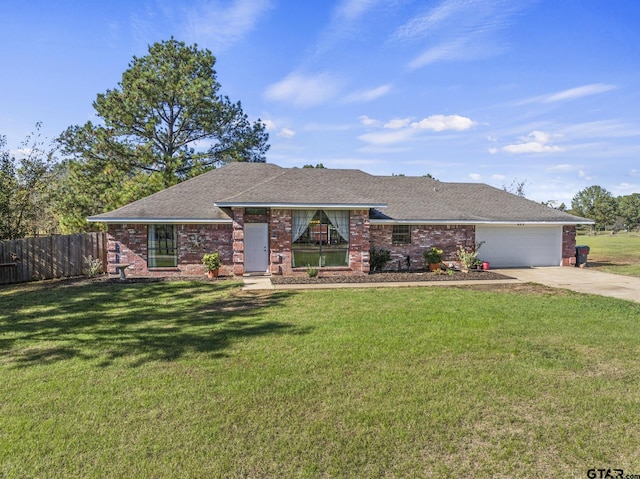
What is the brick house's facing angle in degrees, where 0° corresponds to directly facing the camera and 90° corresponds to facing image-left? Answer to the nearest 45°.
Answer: approximately 0°

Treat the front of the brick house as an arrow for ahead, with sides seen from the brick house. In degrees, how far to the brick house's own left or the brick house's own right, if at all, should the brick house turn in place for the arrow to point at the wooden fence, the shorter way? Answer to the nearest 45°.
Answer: approximately 90° to the brick house's own right

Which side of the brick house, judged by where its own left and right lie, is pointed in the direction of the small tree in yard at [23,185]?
right
